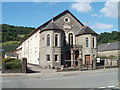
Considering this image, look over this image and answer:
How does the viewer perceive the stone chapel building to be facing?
facing the viewer and to the right of the viewer
